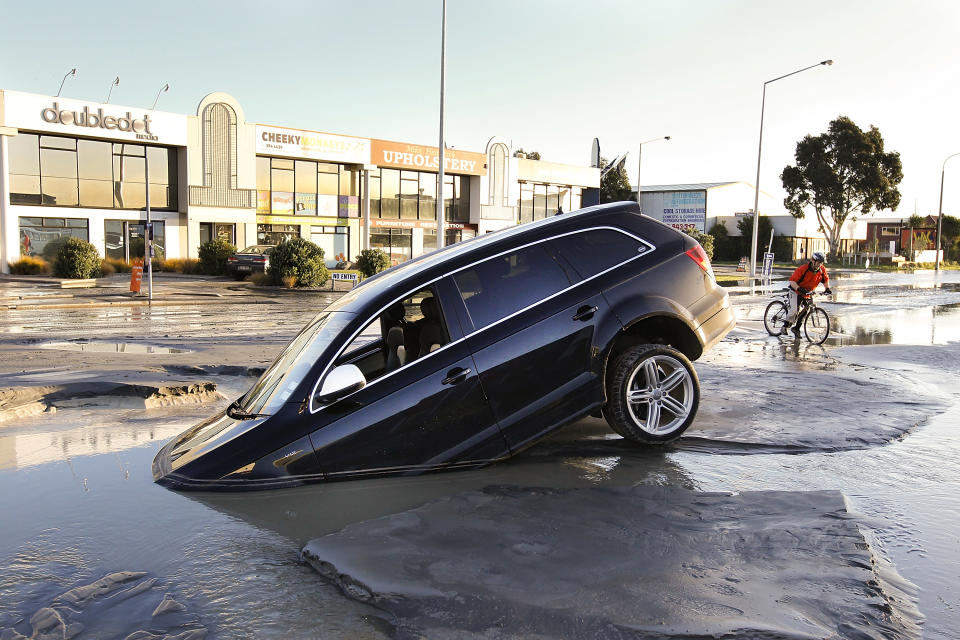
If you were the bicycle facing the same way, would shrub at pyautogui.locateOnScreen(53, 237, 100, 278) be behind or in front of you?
behind

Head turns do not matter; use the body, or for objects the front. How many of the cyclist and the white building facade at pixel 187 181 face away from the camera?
0

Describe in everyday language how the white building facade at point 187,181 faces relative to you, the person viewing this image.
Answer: facing the viewer and to the right of the viewer

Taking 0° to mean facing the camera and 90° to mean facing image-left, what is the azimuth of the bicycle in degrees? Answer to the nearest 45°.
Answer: approximately 315°

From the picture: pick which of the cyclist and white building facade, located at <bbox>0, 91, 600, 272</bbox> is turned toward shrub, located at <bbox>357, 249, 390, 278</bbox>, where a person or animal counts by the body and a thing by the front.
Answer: the white building facade

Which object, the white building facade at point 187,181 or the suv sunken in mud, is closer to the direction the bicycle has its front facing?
the suv sunken in mud

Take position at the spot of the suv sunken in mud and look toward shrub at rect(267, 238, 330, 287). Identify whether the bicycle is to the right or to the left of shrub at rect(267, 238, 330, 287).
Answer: right

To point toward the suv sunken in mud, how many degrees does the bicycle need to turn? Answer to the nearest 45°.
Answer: approximately 45° to its right

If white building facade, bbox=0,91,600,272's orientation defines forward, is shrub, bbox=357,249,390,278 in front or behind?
in front

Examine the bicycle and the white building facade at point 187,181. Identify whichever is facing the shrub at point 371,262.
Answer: the white building facade

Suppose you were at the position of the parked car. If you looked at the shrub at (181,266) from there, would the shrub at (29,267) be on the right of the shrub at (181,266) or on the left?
left
